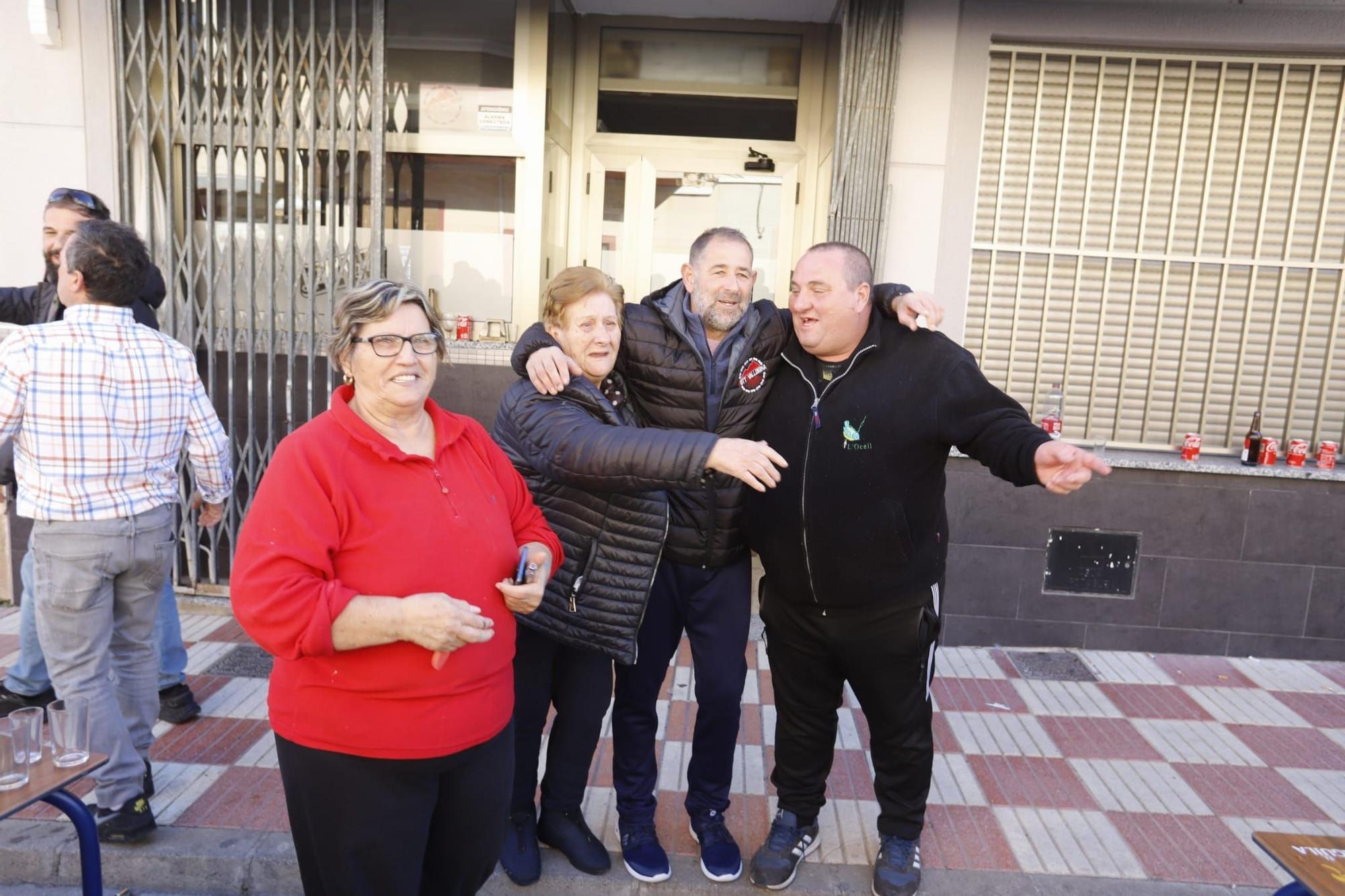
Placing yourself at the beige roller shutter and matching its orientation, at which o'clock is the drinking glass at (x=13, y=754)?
The drinking glass is roughly at 1 o'clock from the beige roller shutter.

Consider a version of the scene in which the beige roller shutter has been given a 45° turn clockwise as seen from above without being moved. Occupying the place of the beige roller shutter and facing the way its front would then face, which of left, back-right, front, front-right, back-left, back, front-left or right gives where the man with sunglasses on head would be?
front

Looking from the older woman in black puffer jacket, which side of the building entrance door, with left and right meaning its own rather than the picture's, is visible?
front

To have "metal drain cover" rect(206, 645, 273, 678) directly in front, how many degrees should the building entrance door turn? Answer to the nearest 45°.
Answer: approximately 45° to its right

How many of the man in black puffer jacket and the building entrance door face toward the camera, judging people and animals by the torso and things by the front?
2

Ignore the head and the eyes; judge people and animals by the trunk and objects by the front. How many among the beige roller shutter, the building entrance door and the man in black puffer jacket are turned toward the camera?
3

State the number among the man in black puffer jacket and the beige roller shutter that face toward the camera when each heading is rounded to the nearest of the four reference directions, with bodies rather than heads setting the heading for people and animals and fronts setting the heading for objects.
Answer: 2

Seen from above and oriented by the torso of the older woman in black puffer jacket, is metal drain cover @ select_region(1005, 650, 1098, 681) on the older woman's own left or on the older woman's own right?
on the older woman's own left

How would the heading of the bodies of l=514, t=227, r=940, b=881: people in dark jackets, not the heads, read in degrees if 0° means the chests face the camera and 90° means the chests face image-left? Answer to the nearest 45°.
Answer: approximately 0°

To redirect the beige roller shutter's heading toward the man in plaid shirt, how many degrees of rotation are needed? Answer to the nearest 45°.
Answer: approximately 45° to its right

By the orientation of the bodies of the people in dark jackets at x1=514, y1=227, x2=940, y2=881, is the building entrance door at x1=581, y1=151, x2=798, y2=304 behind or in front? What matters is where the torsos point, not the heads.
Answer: behind
